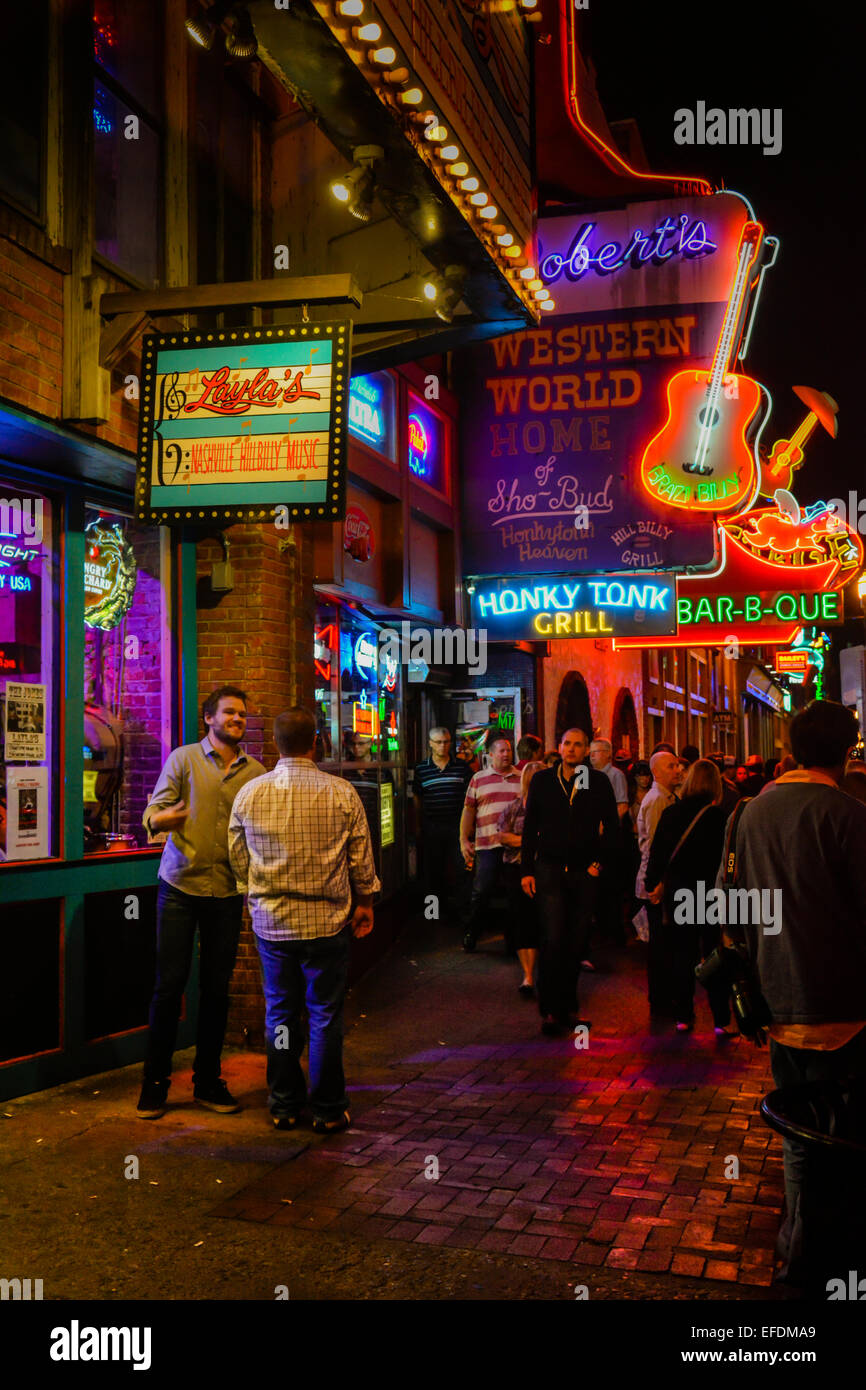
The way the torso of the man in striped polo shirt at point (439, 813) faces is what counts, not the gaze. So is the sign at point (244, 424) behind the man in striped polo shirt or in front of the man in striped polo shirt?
in front

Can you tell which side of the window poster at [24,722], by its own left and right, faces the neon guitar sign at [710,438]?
left

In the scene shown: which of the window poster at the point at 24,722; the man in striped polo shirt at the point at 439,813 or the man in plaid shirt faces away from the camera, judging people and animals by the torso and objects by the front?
the man in plaid shirt

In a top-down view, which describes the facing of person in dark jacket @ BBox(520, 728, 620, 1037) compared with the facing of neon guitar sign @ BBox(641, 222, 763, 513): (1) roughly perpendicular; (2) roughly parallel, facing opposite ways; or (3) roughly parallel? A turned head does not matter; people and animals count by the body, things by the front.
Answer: roughly parallel

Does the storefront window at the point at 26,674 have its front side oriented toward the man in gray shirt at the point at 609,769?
no

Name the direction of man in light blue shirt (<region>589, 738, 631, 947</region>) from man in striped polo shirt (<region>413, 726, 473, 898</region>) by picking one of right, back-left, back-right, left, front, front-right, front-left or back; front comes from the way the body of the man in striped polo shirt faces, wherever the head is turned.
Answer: left

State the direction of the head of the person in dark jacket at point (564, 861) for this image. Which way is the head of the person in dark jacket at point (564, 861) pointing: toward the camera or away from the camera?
toward the camera

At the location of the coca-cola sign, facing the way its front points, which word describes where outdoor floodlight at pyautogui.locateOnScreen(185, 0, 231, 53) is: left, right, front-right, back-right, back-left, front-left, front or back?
front-right

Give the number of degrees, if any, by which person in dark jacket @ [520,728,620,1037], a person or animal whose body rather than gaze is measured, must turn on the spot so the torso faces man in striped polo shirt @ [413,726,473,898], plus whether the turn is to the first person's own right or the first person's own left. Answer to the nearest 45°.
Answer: approximately 180°

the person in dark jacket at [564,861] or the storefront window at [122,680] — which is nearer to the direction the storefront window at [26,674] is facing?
the person in dark jacket

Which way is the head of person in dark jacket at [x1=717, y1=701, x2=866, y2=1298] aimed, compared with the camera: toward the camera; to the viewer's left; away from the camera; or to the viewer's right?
away from the camera

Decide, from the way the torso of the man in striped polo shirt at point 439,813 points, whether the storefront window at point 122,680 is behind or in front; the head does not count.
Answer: in front

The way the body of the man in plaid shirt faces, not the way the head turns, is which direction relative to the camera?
away from the camera

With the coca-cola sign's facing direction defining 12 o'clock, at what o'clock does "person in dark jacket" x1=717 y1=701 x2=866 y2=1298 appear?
The person in dark jacket is roughly at 1 o'clock from the coca-cola sign.

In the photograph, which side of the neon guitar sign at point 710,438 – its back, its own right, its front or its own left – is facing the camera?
front

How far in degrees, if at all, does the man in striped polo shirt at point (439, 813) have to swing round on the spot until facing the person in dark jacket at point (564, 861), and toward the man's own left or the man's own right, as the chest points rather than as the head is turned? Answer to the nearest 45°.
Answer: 0° — they already face them

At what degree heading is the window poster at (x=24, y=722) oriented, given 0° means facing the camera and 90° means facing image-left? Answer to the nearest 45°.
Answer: approximately 315°

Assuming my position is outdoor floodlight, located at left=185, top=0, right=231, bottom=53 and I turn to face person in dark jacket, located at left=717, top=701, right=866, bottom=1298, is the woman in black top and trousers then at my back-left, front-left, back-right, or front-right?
front-left

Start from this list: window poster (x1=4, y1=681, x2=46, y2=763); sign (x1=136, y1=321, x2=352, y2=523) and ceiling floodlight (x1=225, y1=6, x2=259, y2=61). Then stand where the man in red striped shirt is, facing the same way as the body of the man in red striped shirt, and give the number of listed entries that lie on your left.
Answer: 0

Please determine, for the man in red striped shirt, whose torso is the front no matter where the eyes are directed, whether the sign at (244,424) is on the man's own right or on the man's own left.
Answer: on the man's own right

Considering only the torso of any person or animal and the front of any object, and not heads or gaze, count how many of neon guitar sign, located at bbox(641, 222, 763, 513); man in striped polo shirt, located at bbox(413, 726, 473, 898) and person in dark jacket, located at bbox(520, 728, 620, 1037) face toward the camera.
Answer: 3

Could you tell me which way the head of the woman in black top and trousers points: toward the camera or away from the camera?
away from the camera

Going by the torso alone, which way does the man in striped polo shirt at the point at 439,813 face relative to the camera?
toward the camera
